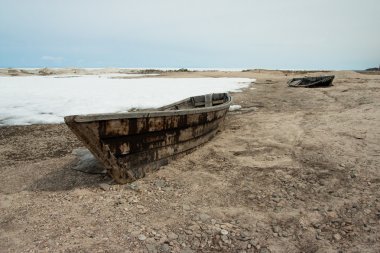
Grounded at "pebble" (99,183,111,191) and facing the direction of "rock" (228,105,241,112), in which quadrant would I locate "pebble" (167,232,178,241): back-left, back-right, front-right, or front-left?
back-right

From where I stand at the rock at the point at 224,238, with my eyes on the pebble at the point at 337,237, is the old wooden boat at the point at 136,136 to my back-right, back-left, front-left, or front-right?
back-left

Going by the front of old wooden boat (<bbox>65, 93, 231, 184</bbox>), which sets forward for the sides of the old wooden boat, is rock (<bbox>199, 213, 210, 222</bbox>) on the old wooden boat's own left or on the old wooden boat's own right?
on the old wooden boat's own left
